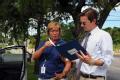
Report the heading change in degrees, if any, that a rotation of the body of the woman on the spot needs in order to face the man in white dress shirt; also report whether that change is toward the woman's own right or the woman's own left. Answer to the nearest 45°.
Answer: approximately 45° to the woman's own left

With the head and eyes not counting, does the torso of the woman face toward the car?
no

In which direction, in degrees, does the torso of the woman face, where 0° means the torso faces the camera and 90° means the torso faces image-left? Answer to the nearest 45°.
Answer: approximately 0°
